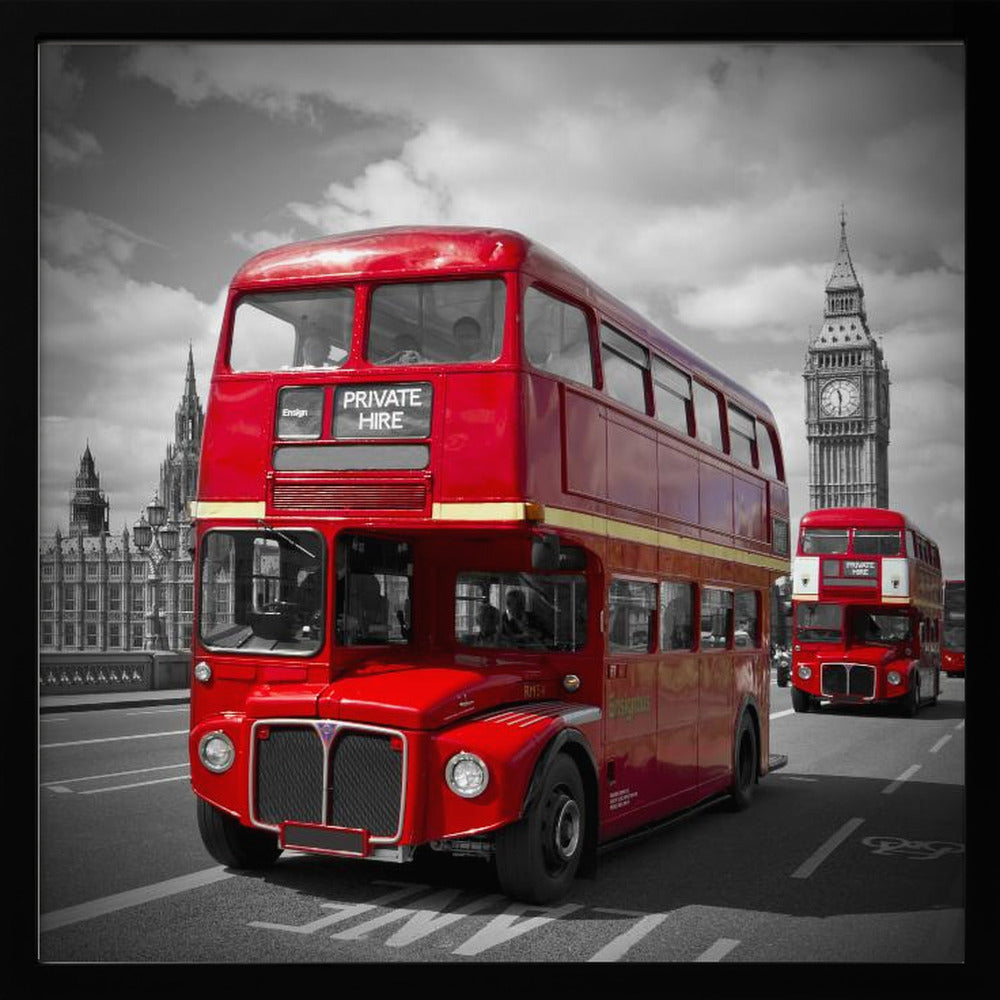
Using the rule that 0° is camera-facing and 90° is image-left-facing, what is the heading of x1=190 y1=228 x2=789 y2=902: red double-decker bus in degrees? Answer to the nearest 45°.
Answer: approximately 45°

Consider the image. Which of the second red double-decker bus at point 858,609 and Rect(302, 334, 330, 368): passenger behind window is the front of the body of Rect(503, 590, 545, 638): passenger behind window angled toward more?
the passenger behind window

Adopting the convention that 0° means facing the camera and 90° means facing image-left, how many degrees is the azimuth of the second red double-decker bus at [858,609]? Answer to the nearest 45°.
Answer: approximately 0°
